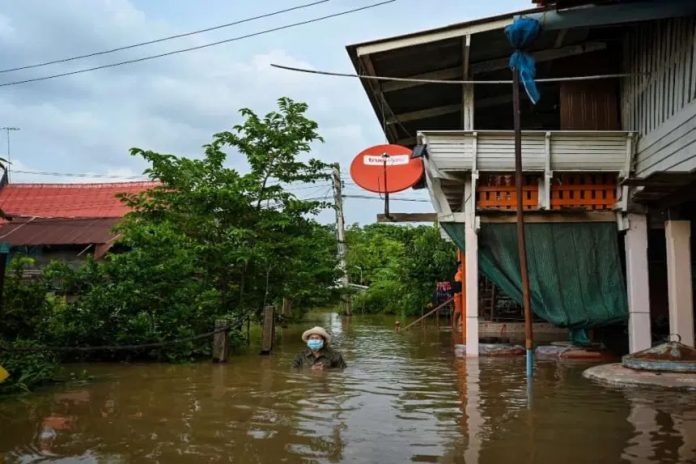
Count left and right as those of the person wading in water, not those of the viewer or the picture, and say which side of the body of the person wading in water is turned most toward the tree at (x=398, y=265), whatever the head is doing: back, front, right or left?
back

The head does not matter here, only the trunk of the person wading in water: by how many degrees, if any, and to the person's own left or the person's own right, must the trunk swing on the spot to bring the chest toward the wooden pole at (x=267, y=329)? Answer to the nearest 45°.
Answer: approximately 135° to the person's own right

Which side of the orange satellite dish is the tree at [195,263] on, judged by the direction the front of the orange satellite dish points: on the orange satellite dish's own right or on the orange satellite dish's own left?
on the orange satellite dish's own right

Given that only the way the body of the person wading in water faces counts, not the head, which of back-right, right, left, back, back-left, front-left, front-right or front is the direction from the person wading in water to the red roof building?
back-right

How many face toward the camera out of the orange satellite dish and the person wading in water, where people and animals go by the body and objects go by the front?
2

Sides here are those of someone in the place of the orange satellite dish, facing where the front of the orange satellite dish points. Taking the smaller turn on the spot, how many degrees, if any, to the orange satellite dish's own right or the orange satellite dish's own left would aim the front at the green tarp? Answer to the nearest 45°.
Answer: approximately 90° to the orange satellite dish's own left

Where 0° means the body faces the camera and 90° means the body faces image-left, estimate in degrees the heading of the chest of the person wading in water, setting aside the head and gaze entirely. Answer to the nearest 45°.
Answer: approximately 0°
